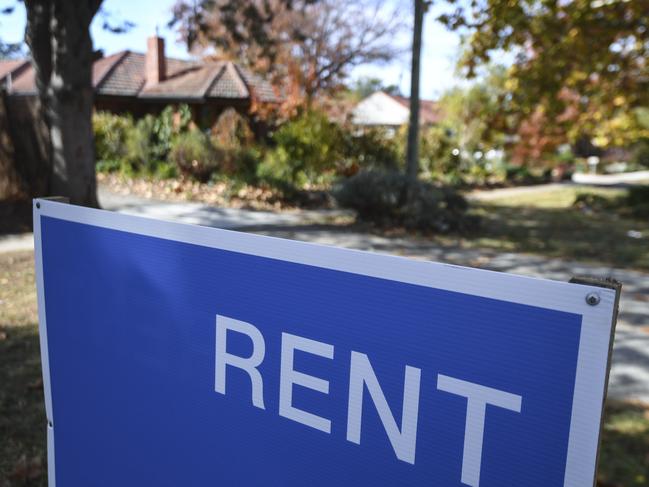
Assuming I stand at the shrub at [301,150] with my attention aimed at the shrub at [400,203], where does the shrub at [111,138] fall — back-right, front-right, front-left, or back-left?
back-right

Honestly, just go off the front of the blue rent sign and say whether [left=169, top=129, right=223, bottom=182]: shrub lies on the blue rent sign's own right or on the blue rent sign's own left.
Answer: on the blue rent sign's own right

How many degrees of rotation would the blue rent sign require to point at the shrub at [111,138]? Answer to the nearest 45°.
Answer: approximately 135° to its right

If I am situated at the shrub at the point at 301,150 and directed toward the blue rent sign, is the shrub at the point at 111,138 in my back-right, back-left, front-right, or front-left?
back-right

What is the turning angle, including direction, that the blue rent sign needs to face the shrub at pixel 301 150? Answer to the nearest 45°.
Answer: approximately 135° to its right

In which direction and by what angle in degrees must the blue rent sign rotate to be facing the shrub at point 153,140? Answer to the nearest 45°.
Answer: approximately 135° to its right

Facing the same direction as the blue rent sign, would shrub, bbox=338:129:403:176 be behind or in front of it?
behind

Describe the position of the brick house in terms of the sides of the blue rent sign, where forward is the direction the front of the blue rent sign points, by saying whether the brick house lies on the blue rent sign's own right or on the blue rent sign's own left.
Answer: on the blue rent sign's own right

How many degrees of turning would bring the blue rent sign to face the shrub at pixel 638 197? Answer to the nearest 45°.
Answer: approximately 180°

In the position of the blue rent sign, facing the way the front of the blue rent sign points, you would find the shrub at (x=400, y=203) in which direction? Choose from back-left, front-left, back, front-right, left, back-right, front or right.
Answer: back-right
